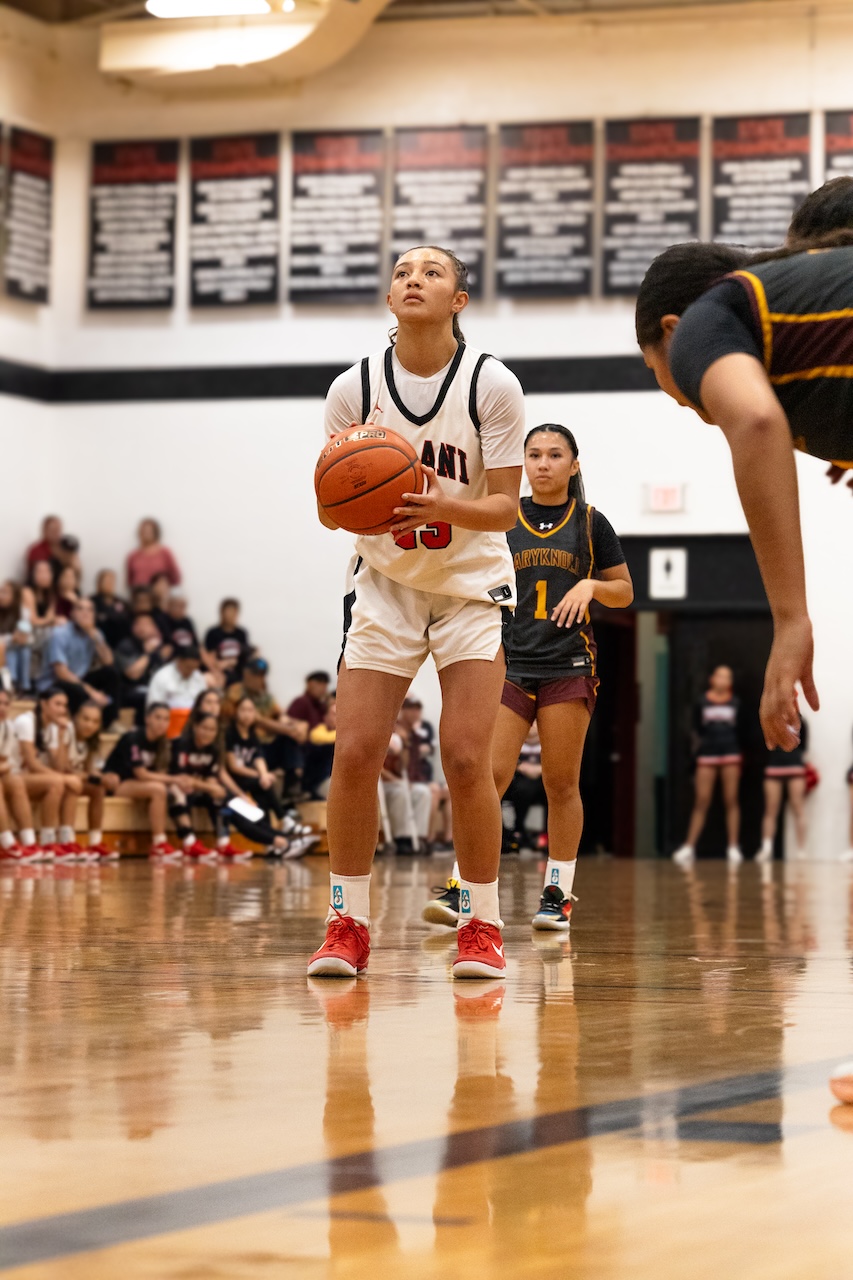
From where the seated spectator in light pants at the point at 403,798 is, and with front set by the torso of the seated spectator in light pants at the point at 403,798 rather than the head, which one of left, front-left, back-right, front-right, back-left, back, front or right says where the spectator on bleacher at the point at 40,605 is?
right

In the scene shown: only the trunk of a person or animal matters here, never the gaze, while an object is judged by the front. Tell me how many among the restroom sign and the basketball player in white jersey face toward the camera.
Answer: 2

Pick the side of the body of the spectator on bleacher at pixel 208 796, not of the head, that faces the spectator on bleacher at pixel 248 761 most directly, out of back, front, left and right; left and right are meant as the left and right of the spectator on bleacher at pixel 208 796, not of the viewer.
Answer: left

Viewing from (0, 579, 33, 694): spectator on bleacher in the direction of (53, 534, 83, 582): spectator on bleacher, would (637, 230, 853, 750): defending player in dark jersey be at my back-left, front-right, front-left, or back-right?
back-right

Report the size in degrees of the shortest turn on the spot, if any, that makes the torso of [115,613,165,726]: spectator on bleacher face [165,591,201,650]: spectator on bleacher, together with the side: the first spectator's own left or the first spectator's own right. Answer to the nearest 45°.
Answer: approximately 135° to the first spectator's own left

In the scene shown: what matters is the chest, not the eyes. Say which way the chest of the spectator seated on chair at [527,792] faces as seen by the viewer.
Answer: toward the camera

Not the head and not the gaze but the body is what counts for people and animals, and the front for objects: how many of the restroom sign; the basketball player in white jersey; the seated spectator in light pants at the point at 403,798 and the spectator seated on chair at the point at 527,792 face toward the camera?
4

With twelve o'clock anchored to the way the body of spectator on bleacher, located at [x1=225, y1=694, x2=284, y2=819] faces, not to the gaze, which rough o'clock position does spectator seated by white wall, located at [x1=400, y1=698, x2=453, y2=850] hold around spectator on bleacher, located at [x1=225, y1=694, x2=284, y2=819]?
spectator seated by white wall, located at [x1=400, y1=698, x2=453, y2=850] is roughly at 9 o'clock from spectator on bleacher, located at [x1=225, y1=694, x2=284, y2=819].

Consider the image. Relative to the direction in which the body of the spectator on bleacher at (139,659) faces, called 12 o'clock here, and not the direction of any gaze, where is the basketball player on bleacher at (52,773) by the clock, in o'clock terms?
the basketball player on bleacher at (52,773) is roughly at 2 o'clock from the spectator on bleacher at (139,659).

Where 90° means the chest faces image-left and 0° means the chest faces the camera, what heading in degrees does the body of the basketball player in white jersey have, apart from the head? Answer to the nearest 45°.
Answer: approximately 0°

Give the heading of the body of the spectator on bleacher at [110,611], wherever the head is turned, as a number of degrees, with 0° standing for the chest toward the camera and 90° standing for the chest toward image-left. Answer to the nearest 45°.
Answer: approximately 315°

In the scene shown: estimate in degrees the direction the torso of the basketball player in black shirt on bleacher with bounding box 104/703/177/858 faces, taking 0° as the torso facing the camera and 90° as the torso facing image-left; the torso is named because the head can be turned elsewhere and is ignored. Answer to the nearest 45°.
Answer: approximately 315°

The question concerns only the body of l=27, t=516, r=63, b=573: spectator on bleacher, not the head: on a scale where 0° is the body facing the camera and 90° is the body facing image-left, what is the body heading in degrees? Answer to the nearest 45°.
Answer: approximately 315°

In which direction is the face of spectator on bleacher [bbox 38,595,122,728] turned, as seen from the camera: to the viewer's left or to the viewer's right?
to the viewer's right

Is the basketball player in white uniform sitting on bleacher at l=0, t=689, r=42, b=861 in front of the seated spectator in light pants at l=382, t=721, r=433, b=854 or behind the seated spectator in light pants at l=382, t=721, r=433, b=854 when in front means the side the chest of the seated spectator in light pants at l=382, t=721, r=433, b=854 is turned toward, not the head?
in front

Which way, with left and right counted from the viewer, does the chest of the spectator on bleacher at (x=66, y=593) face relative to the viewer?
facing the viewer and to the right of the viewer
